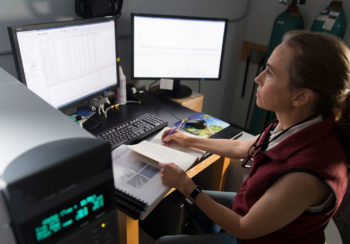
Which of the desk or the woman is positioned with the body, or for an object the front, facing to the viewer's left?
the woman

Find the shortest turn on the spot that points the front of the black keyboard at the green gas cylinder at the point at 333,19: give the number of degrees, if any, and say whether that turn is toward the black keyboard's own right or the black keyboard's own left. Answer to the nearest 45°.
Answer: approximately 90° to the black keyboard's own left

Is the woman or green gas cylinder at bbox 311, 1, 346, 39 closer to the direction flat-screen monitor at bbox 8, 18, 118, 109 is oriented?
the woman

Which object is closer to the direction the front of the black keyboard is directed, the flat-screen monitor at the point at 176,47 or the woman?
the woman

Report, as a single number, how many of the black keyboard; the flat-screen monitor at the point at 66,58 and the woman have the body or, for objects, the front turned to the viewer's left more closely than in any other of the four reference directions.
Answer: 1

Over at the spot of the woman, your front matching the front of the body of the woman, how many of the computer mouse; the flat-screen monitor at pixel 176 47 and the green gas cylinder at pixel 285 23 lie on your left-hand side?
0

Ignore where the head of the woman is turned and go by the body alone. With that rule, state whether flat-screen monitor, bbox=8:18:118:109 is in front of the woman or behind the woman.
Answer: in front

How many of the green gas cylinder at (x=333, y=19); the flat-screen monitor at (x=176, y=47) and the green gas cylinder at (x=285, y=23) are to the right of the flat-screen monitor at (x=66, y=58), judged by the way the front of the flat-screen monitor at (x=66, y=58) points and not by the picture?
0

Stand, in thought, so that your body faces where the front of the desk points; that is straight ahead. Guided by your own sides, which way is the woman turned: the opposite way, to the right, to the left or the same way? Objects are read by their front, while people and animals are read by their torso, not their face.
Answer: the opposite way

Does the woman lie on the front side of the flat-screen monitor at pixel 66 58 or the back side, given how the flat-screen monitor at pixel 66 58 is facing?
on the front side

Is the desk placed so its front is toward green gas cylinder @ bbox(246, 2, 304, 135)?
no

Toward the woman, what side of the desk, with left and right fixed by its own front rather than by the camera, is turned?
front

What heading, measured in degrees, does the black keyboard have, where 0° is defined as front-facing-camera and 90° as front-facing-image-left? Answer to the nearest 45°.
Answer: approximately 315°

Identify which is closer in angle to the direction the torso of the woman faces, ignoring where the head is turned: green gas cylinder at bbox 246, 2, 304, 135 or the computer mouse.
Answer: the computer mouse

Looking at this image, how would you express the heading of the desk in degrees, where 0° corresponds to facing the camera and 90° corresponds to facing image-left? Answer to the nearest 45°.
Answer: approximately 315°

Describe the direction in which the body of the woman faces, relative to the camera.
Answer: to the viewer's left

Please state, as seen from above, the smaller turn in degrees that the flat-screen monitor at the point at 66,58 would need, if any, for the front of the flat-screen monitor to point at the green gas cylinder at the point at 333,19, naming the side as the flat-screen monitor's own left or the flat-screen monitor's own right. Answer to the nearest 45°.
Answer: approximately 45° to the flat-screen monitor's own left

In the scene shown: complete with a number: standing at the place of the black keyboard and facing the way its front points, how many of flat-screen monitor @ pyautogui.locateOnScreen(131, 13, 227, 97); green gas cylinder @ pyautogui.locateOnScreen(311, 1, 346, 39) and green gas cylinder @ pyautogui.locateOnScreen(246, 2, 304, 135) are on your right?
0

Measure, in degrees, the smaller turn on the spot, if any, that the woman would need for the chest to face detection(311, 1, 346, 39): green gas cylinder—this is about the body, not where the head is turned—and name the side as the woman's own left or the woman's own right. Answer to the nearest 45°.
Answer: approximately 90° to the woman's own right
